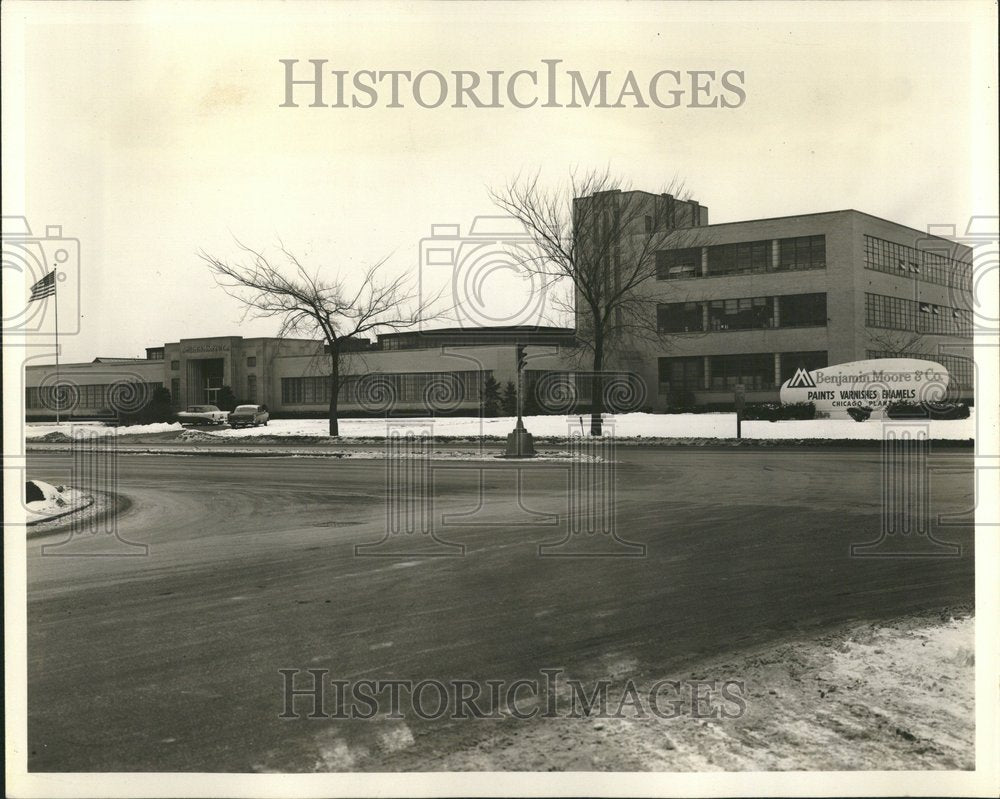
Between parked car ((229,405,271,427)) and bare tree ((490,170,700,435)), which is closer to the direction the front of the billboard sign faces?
the bare tree

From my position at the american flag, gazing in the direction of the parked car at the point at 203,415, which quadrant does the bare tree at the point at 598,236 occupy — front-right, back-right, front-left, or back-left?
front-right

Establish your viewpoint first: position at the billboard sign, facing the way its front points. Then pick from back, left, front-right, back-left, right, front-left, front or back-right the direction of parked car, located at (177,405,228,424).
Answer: front-right

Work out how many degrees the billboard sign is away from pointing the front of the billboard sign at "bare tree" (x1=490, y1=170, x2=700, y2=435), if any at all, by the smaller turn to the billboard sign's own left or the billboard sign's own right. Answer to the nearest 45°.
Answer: approximately 45° to the billboard sign's own right

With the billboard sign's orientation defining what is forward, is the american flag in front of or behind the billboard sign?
in front

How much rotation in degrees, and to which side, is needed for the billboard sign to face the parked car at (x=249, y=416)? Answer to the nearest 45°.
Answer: approximately 45° to its right

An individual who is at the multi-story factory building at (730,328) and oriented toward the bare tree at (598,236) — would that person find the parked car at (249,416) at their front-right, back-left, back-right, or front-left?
front-right

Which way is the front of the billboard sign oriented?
toward the camera
